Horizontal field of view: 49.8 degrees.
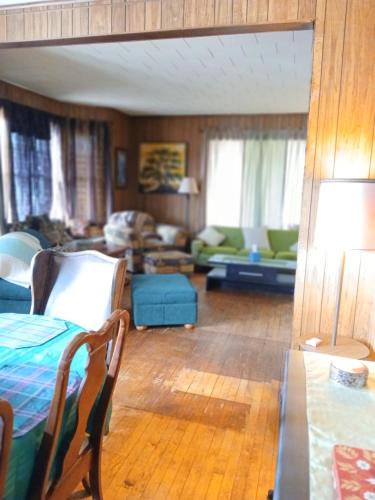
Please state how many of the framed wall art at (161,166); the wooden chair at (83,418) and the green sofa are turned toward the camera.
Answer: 2

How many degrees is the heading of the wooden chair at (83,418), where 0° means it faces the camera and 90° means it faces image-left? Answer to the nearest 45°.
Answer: approximately 135°

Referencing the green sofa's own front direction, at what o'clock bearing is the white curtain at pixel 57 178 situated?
The white curtain is roughly at 3 o'clock from the green sofa.

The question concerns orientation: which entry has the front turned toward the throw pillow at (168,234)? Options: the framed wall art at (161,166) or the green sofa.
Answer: the framed wall art

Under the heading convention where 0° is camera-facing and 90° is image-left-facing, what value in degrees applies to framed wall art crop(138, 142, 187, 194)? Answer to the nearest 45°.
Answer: approximately 0°

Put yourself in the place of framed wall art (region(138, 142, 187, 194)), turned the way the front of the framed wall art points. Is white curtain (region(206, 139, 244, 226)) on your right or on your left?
on your left

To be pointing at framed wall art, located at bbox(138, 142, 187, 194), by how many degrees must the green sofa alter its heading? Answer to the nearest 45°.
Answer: approximately 135° to its right
